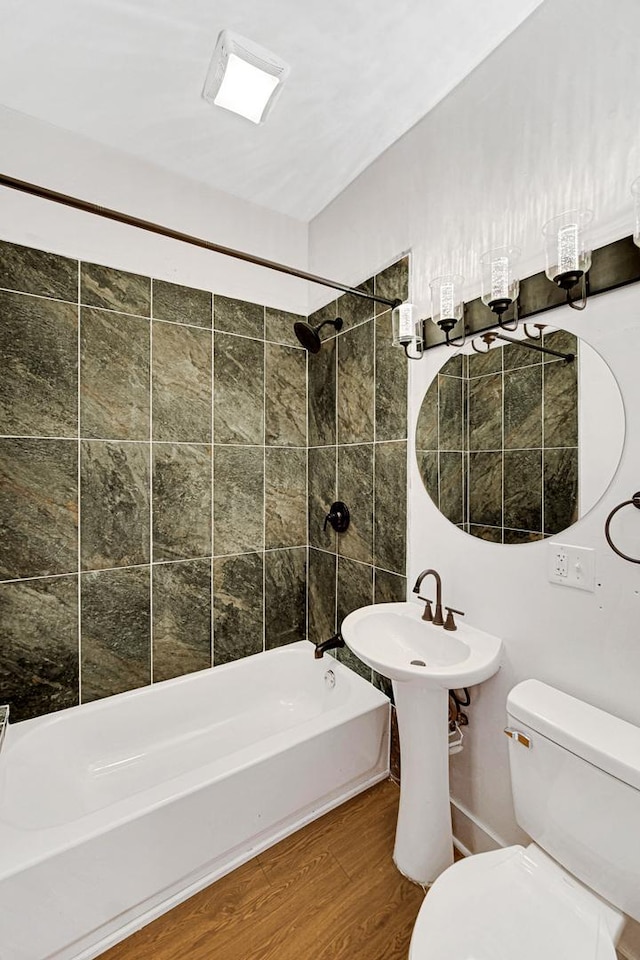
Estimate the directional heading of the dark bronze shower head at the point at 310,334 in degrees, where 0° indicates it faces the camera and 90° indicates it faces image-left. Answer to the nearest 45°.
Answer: approximately 45°

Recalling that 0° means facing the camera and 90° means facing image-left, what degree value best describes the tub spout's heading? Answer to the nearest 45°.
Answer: approximately 45°

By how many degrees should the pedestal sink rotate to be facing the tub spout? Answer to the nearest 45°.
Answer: approximately 90° to its right

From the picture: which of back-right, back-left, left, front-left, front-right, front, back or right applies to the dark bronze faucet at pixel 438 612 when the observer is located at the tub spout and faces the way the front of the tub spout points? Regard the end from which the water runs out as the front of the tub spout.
left
